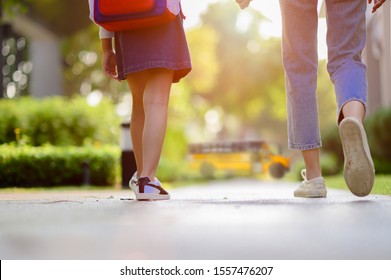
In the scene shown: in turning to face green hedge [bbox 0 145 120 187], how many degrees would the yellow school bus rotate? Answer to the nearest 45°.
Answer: approximately 90° to its right

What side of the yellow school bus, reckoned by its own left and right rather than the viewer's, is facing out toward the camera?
right
